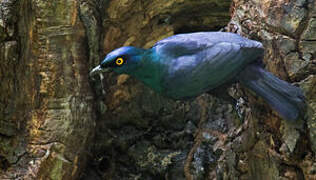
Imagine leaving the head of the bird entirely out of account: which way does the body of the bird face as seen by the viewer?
to the viewer's left
